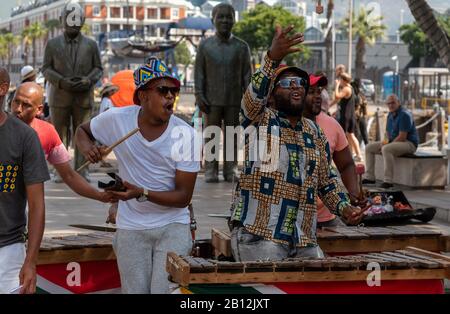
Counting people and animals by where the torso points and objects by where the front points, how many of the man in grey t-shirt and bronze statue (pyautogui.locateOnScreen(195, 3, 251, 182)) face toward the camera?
2

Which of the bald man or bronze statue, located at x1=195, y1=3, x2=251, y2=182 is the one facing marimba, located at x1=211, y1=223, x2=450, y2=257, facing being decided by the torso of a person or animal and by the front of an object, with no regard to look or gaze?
the bronze statue

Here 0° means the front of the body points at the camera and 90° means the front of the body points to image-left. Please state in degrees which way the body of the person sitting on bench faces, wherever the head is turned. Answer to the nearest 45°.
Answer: approximately 45°

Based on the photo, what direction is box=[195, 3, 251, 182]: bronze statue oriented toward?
toward the camera

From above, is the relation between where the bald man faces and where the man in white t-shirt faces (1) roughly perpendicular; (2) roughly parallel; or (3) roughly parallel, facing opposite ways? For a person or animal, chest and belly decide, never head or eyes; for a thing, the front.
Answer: roughly perpendicular

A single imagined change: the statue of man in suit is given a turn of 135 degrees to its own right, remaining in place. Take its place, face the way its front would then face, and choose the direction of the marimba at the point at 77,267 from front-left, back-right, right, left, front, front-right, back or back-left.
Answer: back-left

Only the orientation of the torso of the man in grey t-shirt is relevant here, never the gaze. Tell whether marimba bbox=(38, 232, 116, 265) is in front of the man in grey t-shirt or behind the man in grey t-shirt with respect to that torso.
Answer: behind

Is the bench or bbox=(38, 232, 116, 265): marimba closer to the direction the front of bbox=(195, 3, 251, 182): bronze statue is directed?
the marimba

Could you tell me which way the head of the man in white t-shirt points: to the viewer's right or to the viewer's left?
to the viewer's right

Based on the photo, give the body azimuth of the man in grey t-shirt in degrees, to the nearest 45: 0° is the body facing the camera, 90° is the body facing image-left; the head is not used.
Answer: approximately 0°

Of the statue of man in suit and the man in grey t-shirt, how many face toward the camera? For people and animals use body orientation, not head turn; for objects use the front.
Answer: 2

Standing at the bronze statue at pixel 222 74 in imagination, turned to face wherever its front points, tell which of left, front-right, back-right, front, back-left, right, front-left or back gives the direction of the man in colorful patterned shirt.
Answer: front

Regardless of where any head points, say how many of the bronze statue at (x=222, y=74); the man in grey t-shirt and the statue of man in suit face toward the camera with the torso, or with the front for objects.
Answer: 3

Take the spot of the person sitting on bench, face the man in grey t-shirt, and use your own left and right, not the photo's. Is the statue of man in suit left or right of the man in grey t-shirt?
right
